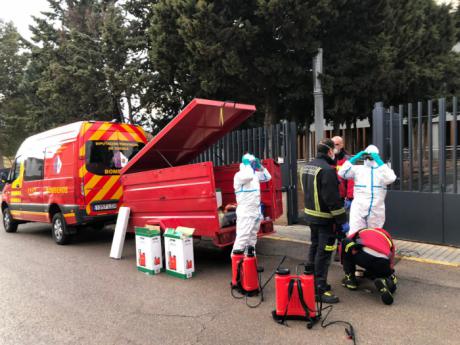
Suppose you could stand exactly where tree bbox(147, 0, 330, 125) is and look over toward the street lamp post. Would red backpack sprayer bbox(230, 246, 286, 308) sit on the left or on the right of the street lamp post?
right

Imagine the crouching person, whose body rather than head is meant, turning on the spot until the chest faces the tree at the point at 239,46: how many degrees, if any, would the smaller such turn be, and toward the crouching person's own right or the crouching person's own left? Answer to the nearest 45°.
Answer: approximately 45° to the crouching person's own left

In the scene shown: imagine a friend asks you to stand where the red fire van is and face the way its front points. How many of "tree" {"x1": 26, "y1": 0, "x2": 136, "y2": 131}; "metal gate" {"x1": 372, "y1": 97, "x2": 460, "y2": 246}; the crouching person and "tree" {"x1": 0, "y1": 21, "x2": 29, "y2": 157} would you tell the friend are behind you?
2

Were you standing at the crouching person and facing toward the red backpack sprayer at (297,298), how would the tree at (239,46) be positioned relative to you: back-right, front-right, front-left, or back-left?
back-right

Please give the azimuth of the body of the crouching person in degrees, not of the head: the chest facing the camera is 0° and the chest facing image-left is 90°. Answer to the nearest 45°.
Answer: approximately 180°
